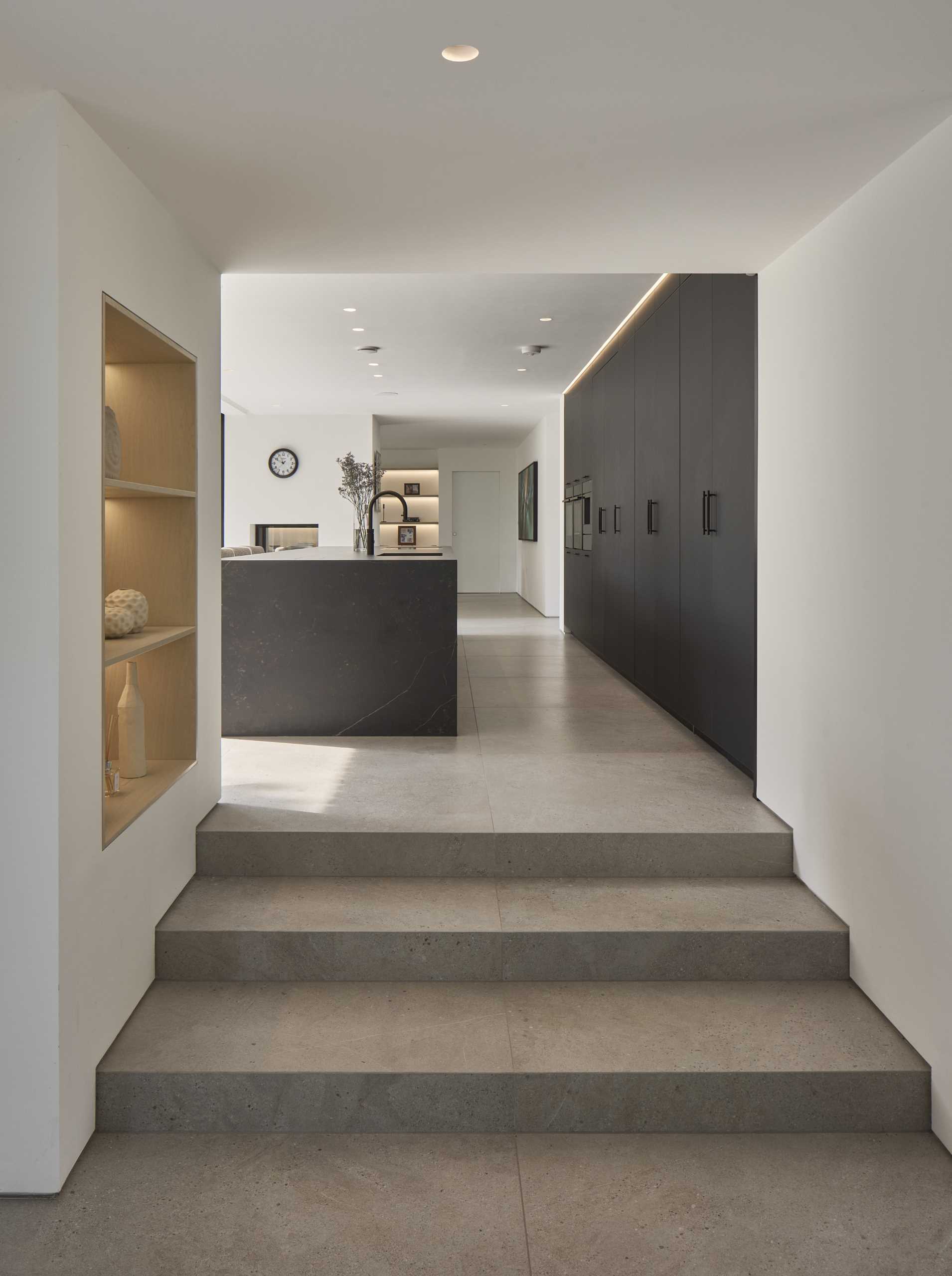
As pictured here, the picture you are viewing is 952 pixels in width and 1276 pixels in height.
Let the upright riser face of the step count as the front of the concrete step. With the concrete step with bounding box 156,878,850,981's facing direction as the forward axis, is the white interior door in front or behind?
behind

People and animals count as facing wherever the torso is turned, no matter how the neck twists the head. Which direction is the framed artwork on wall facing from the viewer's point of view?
to the viewer's left

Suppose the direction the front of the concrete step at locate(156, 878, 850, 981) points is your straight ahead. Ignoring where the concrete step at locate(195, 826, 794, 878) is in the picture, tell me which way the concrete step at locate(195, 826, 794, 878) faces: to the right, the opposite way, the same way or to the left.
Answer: the same way

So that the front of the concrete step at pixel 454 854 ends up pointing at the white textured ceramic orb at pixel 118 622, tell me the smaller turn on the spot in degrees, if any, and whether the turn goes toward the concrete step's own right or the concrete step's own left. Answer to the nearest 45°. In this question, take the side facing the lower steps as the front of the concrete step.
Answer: approximately 45° to the concrete step's own right

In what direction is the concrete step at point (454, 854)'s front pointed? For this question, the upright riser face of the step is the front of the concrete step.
toward the camera

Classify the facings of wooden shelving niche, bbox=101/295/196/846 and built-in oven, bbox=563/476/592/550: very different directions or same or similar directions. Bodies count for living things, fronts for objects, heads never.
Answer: very different directions

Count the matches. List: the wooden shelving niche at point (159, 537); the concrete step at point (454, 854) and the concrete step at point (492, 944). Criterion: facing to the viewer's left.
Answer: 0

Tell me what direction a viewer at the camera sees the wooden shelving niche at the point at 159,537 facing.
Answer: facing to the right of the viewer

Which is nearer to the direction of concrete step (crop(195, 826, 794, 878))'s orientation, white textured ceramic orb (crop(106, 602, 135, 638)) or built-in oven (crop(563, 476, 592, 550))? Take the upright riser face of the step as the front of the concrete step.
the white textured ceramic orb

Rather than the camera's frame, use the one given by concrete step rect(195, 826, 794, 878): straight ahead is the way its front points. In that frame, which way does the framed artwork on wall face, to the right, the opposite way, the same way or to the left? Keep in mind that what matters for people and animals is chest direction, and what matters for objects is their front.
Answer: to the right

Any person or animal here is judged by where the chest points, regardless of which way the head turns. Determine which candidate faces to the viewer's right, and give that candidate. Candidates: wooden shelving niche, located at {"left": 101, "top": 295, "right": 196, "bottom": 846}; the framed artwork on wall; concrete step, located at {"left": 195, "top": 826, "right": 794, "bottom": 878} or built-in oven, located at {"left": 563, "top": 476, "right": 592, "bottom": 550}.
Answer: the wooden shelving niche

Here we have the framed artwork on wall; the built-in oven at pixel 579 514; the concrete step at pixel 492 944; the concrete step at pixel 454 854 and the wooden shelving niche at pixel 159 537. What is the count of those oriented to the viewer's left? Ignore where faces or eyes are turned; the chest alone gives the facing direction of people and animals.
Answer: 2

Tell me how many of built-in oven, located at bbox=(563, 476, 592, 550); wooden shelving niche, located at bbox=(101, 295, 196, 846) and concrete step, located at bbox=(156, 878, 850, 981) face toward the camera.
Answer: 1

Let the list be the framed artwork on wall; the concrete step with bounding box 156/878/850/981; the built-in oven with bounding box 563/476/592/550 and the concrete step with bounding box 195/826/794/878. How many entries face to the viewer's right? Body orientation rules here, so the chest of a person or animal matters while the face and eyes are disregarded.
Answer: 0
